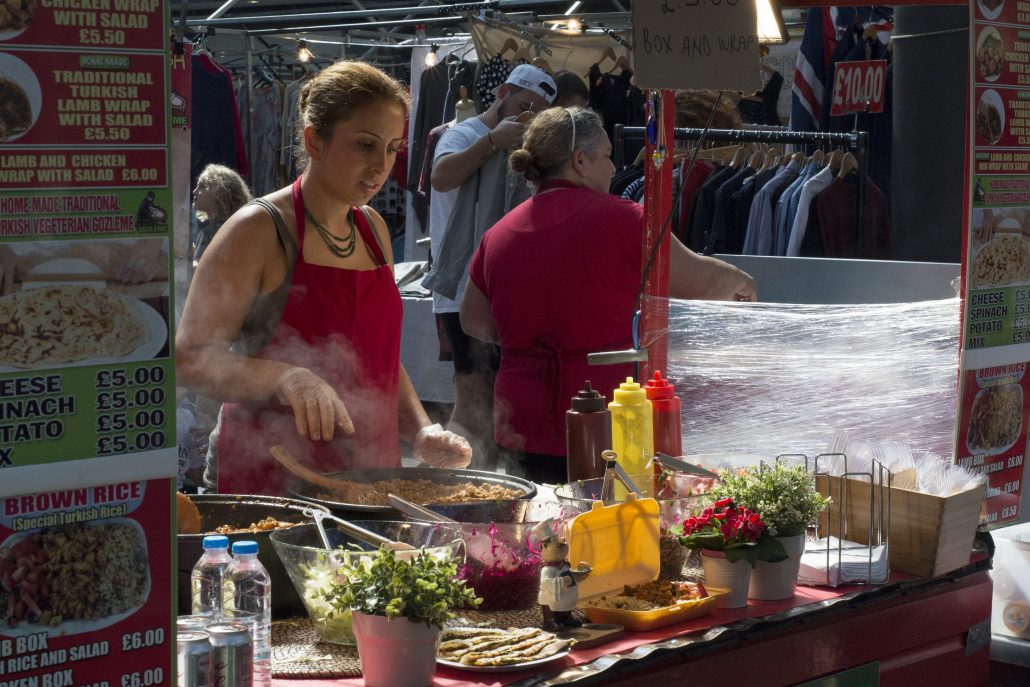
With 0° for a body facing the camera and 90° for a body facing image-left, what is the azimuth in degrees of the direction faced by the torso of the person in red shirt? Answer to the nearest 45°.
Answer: approximately 225°

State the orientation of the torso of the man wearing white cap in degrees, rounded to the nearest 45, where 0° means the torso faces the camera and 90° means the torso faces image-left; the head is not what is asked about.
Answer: approximately 270°

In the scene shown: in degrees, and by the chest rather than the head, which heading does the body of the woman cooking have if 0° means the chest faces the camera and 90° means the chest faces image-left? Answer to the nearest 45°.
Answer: approximately 315°

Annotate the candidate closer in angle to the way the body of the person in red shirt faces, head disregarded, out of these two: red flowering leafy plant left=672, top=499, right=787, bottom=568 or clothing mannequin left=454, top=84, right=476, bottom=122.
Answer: the clothing mannequin

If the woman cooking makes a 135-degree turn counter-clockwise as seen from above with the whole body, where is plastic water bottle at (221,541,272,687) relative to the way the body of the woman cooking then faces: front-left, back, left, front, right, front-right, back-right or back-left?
back

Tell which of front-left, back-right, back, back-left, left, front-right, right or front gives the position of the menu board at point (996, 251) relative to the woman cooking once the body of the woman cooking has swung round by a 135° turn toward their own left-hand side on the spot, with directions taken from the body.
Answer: right

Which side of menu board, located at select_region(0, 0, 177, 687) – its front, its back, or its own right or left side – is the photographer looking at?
front

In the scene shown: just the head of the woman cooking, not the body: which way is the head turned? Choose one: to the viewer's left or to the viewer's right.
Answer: to the viewer's right

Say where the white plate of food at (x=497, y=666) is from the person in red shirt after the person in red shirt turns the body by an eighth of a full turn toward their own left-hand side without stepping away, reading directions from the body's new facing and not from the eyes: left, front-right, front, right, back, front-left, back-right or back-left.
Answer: back

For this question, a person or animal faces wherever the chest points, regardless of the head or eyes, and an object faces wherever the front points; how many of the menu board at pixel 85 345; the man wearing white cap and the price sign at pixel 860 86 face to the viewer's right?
1
